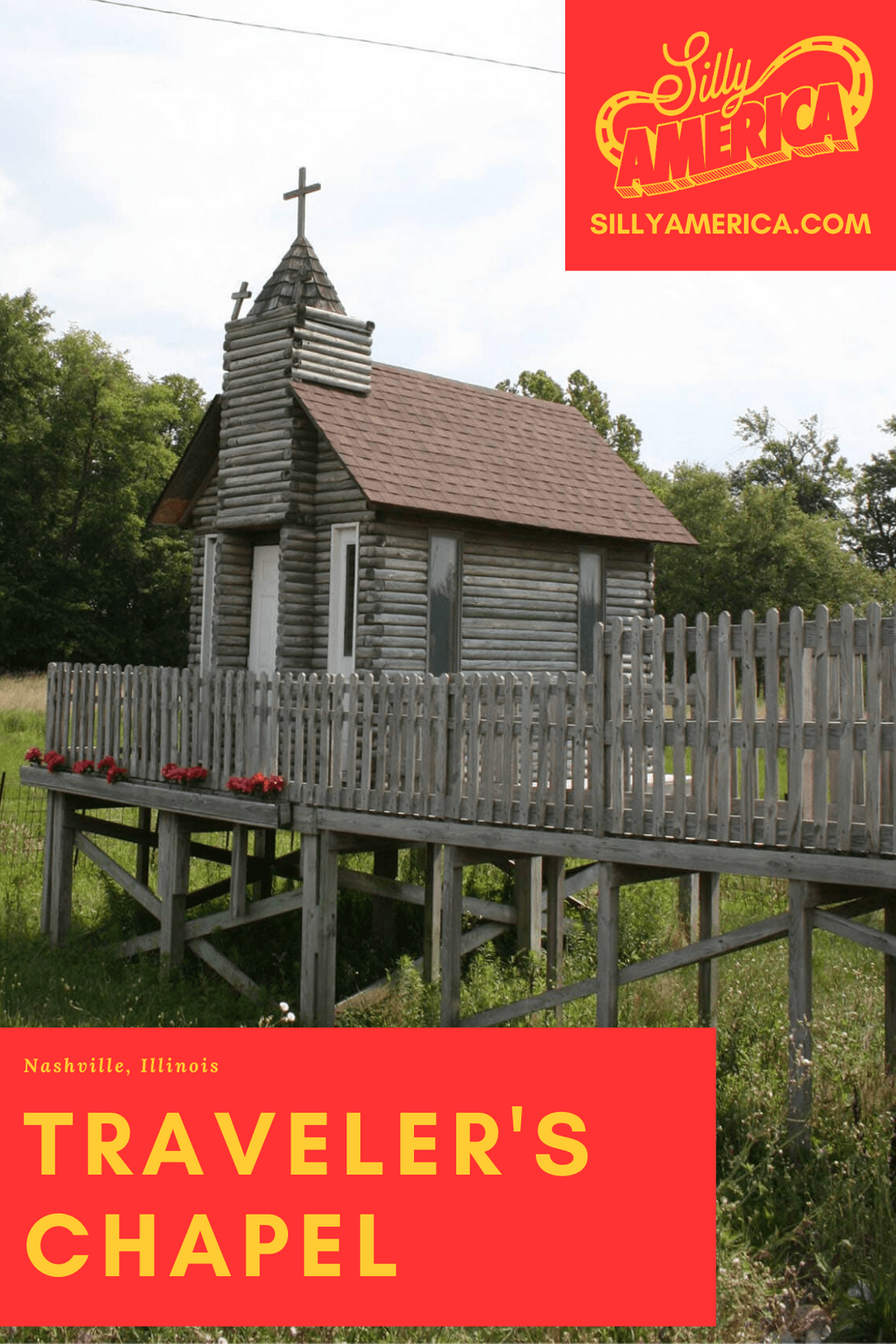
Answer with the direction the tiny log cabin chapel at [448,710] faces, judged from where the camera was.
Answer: facing the viewer and to the left of the viewer
